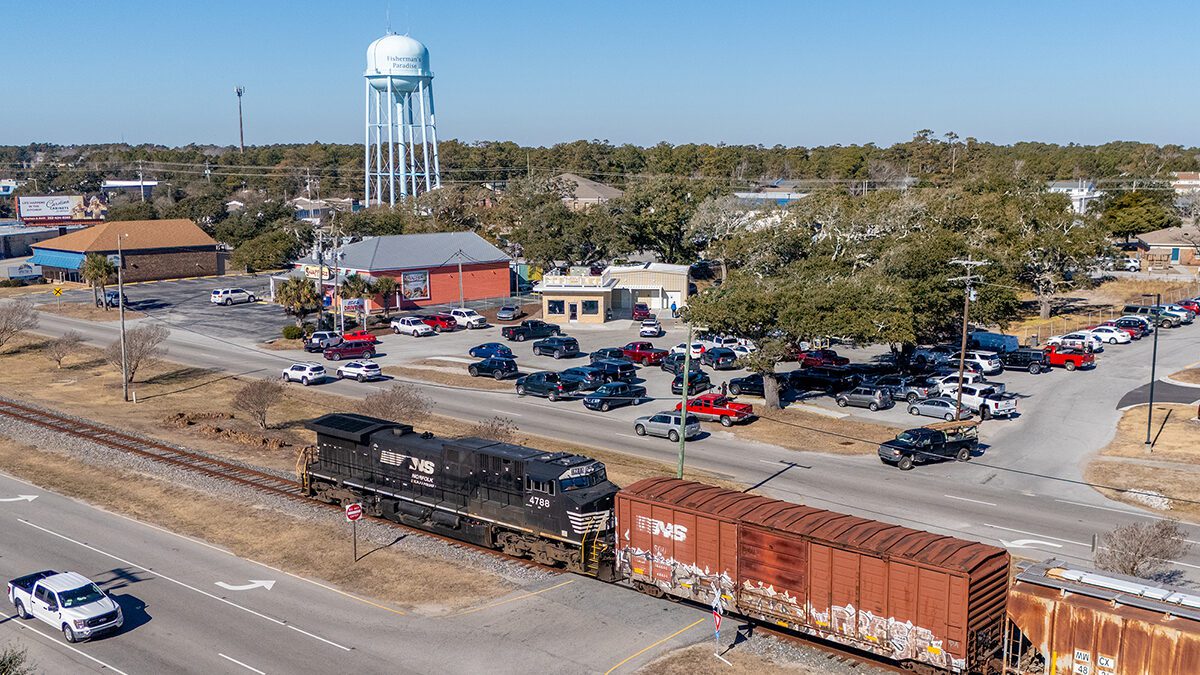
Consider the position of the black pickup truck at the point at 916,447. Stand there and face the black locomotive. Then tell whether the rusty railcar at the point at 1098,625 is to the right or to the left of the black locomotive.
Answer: left

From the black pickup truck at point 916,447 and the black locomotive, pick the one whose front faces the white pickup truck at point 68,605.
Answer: the black pickup truck

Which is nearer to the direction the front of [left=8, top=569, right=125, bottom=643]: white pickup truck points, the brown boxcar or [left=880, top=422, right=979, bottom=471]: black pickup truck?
the brown boxcar

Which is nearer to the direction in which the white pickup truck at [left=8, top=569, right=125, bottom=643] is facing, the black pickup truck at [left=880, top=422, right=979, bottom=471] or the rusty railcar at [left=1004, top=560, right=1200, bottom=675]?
the rusty railcar

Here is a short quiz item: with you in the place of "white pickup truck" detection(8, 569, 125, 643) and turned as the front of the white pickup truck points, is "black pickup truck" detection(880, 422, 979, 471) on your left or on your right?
on your left

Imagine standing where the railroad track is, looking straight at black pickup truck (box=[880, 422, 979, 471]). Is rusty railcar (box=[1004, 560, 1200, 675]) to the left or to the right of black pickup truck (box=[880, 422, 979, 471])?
right

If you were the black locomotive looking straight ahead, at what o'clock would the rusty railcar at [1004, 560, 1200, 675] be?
The rusty railcar is roughly at 12 o'clock from the black locomotive.

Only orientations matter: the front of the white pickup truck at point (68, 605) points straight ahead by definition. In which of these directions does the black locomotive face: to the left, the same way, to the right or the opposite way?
the same way

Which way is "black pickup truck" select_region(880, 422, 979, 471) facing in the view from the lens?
facing the viewer and to the left of the viewer

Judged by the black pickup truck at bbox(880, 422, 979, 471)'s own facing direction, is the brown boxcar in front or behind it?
in front

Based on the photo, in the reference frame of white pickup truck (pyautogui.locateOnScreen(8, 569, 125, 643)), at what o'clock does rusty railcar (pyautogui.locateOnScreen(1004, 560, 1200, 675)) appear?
The rusty railcar is roughly at 12 o'clock from the white pickup truck.

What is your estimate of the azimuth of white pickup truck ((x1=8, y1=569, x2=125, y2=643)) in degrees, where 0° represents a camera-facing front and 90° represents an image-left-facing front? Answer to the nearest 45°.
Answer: approximately 315°

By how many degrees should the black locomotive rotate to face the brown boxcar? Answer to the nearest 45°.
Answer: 0° — it already faces it

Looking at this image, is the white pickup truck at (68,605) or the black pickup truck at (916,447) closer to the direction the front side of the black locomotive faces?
the black pickup truck

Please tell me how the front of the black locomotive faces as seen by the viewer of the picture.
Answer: facing the viewer and to the right of the viewer
